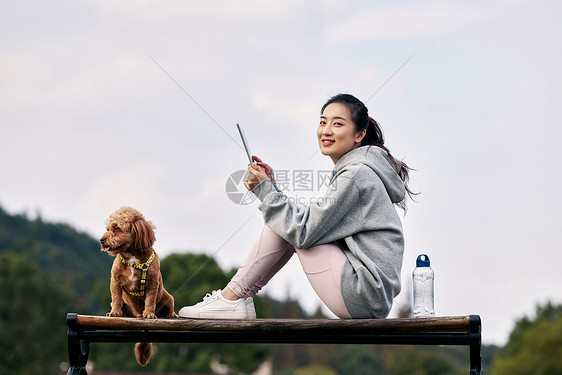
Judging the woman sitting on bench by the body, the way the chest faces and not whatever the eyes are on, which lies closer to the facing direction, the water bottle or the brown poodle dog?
the brown poodle dog

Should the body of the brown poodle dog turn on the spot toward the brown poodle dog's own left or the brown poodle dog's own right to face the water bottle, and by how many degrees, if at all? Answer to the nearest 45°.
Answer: approximately 135° to the brown poodle dog's own left

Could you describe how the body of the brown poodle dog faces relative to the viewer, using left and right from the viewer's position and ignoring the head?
facing the viewer and to the left of the viewer

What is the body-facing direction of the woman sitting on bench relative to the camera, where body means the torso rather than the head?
to the viewer's left

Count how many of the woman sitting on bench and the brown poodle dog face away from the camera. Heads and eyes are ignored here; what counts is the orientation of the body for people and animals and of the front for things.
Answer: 0

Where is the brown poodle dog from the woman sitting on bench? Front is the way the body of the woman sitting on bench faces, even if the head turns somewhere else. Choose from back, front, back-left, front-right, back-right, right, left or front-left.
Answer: front

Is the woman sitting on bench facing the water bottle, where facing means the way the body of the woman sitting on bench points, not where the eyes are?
no
